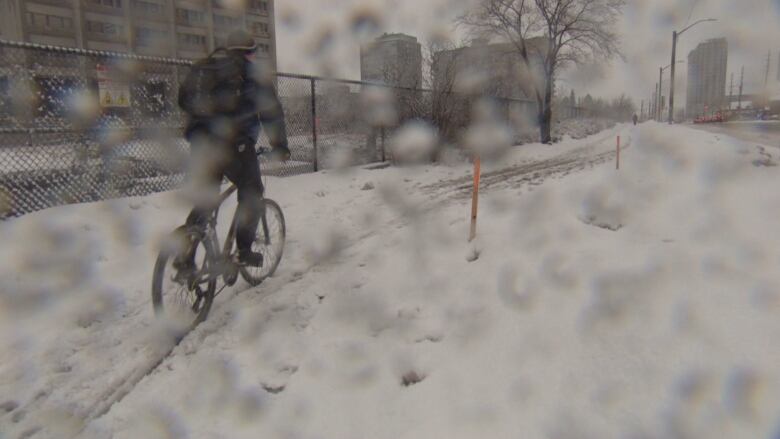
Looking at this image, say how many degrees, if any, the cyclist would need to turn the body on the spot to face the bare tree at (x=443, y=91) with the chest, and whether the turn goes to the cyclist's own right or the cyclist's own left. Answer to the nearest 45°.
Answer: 0° — they already face it

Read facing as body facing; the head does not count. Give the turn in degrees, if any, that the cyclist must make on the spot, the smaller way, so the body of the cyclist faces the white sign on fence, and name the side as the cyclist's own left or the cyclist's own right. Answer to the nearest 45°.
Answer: approximately 45° to the cyclist's own left

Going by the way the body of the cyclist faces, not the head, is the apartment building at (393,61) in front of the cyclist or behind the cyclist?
in front

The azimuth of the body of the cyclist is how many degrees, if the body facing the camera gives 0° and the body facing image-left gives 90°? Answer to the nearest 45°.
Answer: approximately 225°

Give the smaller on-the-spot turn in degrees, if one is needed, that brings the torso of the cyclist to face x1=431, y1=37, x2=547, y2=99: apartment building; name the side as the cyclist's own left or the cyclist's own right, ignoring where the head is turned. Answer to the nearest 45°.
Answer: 0° — they already face it

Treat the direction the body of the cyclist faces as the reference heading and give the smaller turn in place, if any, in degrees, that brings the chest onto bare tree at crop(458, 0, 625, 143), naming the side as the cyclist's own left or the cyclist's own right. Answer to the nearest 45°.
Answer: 0° — they already face it
